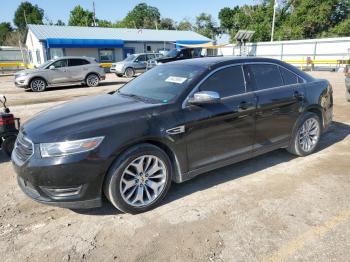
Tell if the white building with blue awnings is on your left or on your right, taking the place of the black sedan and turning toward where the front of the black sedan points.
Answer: on your right

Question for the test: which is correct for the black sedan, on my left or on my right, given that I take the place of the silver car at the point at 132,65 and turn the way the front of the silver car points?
on my left

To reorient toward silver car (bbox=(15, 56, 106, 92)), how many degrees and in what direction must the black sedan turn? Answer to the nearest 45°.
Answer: approximately 90° to its right

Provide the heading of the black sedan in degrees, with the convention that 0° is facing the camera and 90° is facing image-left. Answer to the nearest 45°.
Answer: approximately 45°

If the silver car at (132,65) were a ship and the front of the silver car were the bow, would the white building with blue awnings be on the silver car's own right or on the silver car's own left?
on the silver car's own right

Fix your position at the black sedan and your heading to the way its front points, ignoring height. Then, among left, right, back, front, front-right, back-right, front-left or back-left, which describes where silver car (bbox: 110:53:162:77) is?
back-right

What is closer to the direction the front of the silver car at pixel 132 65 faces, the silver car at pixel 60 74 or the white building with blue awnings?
the silver car

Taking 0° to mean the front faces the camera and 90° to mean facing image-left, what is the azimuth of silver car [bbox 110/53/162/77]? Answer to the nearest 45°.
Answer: approximately 45°
